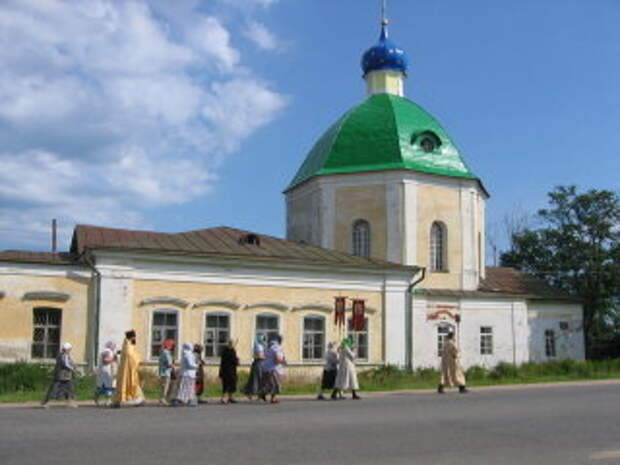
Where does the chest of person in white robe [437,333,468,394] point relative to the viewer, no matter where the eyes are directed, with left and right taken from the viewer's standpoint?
facing to the right of the viewer

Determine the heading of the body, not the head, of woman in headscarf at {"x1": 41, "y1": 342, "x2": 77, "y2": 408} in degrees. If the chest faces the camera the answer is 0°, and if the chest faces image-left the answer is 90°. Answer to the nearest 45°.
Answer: approximately 270°

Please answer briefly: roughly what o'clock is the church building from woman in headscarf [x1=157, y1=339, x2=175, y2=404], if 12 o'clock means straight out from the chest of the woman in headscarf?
The church building is roughly at 10 o'clock from the woman in headscarf.

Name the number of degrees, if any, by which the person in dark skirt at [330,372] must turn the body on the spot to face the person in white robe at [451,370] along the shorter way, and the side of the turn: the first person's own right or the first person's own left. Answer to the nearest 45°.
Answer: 0° — they already face them

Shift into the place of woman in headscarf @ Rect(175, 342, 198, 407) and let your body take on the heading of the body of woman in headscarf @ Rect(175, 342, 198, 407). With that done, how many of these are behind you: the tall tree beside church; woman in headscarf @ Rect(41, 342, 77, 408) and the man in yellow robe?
2

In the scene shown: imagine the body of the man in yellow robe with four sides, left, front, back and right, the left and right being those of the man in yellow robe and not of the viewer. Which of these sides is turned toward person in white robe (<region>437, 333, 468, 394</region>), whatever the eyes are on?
front

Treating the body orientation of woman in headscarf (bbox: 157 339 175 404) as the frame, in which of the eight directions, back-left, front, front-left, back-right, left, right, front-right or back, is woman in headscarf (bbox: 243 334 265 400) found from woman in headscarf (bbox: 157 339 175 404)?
front
